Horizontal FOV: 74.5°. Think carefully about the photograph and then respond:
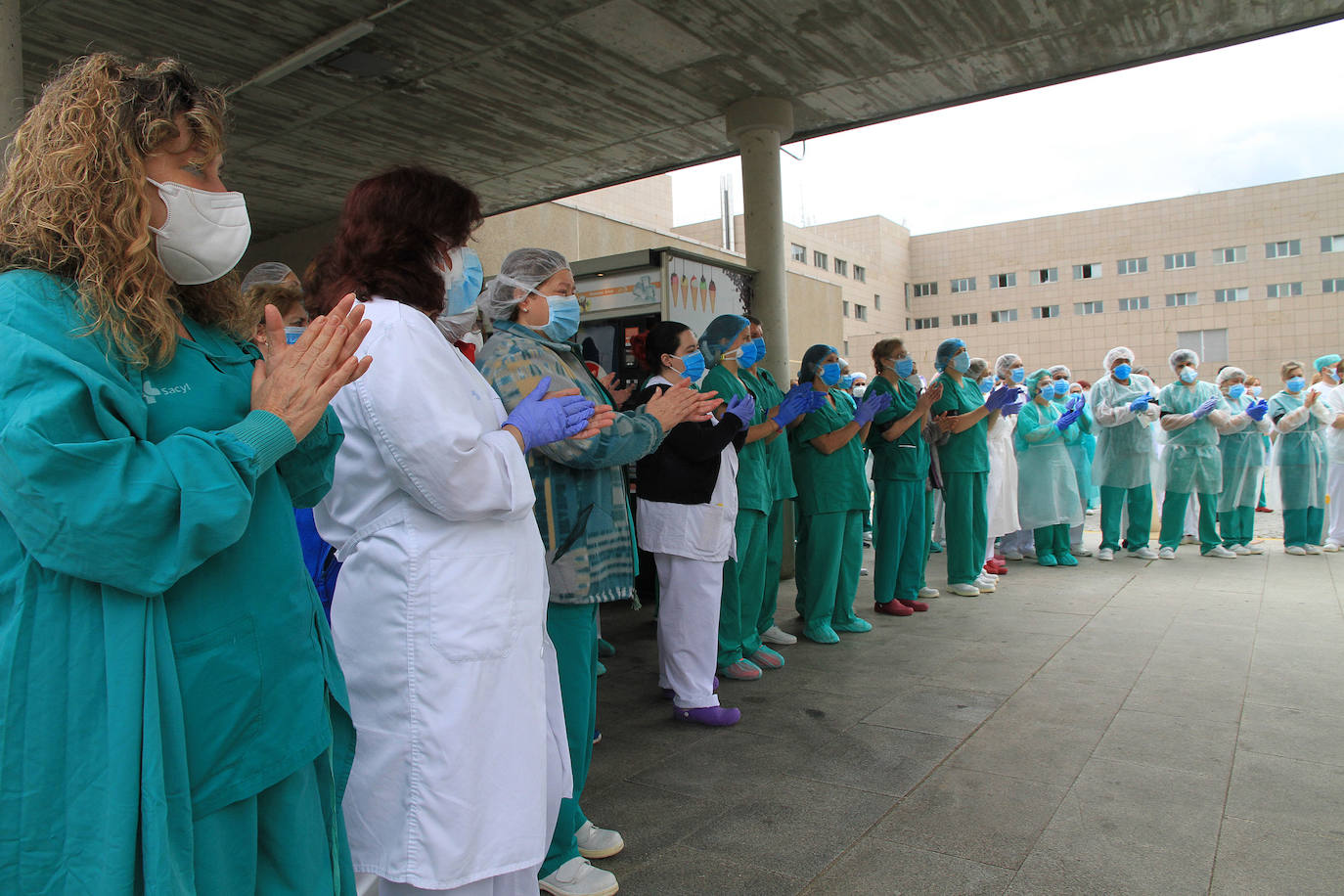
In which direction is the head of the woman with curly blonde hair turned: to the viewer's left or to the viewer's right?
to the viewer's right

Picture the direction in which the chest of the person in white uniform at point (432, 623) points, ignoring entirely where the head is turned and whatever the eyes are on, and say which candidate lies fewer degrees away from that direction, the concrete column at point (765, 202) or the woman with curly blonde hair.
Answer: the concrete column

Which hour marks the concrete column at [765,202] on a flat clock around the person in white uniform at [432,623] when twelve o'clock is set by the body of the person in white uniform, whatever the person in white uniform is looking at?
The concrete column is roughly at 10 o'clock from the person in white uniform.

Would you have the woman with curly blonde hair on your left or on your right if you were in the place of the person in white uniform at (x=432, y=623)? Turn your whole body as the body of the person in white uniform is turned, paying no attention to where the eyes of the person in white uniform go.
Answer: on your right

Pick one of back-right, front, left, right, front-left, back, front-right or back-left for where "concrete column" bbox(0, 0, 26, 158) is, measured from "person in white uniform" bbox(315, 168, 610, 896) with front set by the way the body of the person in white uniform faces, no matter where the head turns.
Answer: back-left

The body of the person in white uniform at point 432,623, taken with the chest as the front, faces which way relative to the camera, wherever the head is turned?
to the viewer's right
